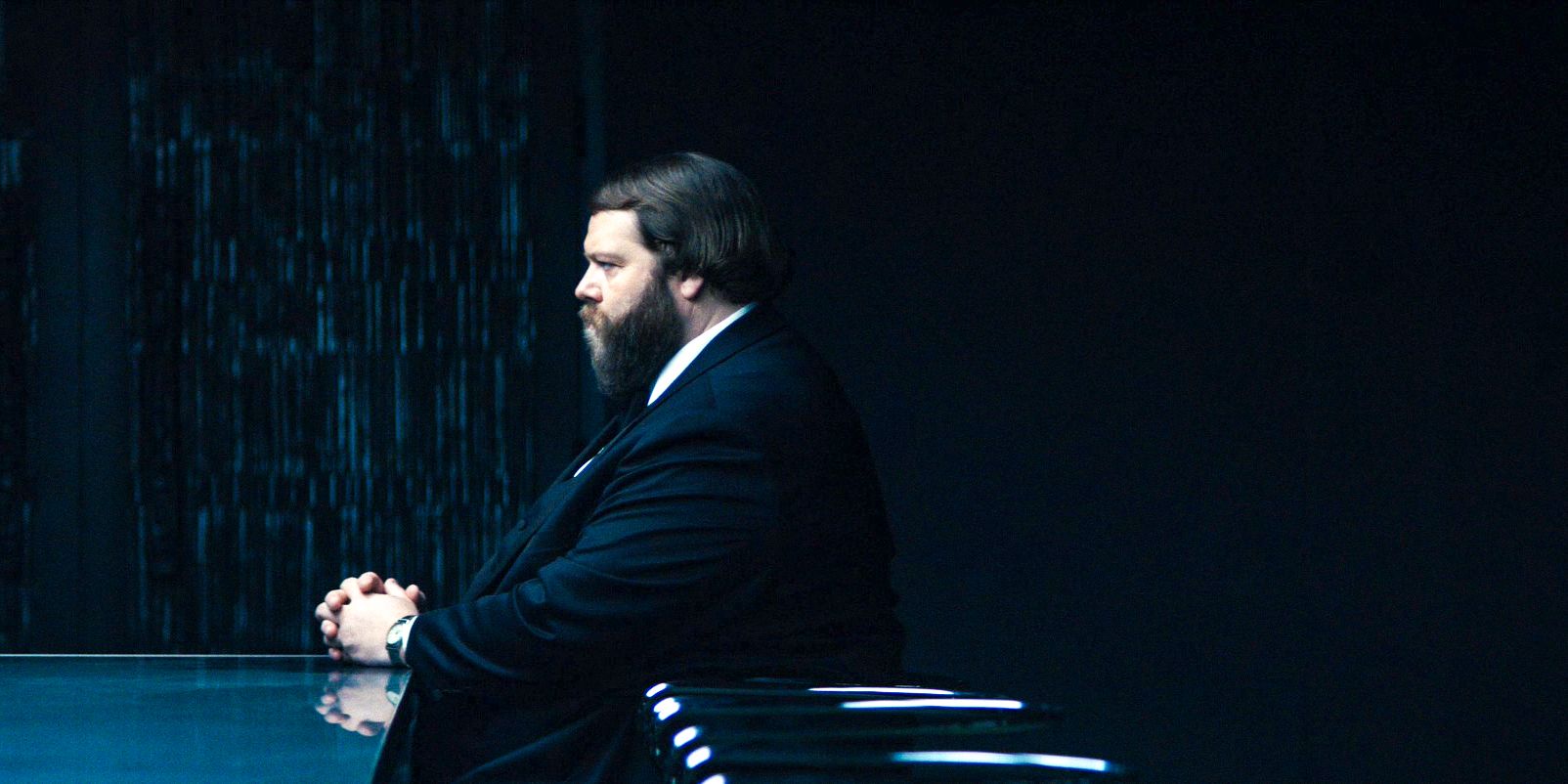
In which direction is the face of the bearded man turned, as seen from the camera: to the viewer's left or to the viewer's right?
to the viewer's left

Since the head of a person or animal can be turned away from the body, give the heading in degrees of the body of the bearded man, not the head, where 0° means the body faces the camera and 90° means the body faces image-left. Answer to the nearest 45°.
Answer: approximately 90°
